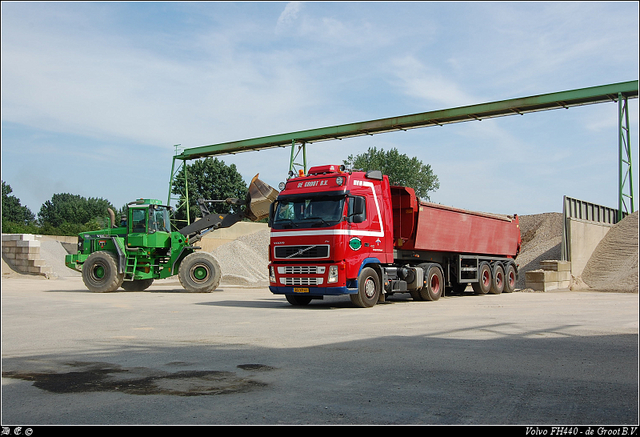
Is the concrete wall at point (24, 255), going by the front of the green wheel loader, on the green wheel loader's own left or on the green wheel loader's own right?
on the green wheel loader's own left

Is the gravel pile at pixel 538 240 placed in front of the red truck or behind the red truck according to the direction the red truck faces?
behind

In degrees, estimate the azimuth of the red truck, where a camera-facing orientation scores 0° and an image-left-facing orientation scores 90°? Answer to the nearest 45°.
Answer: approximately 45°

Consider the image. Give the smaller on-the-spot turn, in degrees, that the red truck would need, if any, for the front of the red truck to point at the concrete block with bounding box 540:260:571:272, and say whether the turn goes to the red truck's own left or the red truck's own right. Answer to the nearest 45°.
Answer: approximately 180°

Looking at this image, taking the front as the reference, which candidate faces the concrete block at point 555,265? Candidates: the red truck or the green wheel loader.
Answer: the green wheel loader

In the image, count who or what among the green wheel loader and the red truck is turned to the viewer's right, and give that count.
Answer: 1

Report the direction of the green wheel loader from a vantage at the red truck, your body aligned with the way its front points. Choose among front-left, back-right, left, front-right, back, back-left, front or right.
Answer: right

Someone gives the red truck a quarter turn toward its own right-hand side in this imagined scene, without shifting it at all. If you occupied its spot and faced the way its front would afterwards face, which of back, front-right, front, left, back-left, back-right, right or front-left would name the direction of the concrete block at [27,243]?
front

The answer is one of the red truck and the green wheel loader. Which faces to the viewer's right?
the green wheel loader

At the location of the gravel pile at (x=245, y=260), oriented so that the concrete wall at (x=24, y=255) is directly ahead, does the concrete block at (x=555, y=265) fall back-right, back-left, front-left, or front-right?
back-left

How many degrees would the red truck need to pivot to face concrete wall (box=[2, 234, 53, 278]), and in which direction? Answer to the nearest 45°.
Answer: approximately 90° to its right

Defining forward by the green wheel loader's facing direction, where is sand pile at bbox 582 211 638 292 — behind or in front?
in front

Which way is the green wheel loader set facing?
to the viewer's right

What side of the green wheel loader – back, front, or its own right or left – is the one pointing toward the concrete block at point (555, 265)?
front
